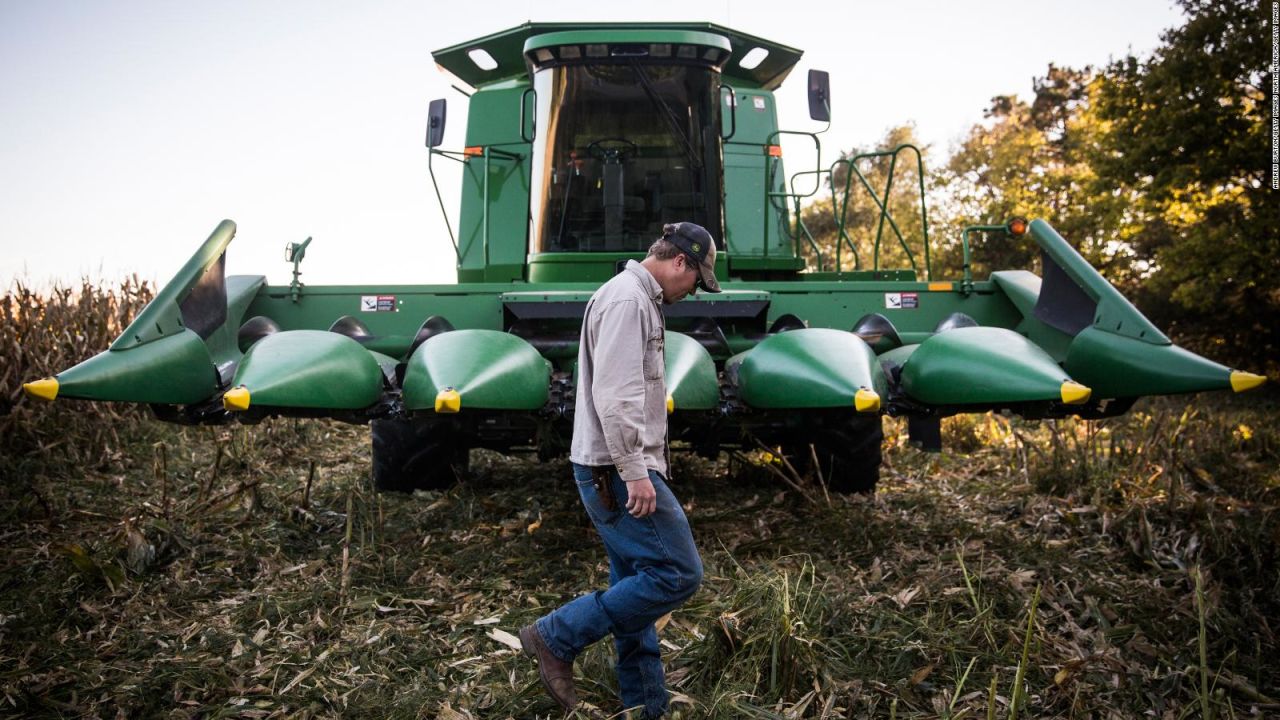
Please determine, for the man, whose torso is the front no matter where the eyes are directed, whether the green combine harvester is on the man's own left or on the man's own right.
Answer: on the man's own left

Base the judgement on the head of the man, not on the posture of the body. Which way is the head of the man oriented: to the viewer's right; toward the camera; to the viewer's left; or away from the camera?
to the viewer's right

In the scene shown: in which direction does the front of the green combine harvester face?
toward the camera

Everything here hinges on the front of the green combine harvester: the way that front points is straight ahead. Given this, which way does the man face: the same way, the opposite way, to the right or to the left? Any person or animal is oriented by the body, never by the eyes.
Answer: to the left

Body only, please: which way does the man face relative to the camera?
to the viewer's right

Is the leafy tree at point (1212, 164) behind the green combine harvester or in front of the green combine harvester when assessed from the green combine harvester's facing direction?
behind

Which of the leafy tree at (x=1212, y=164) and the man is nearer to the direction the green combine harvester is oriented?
the man

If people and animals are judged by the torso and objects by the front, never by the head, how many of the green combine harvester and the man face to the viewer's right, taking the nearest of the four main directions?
1

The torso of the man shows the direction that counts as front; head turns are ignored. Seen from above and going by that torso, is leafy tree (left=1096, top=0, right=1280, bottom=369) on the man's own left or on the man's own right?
on the man's own left

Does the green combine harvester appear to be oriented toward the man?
yes

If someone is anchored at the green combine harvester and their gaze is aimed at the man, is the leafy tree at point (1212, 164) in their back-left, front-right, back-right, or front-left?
back-left
